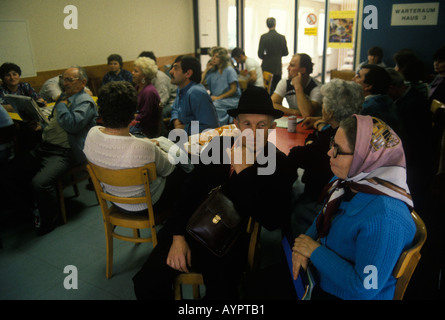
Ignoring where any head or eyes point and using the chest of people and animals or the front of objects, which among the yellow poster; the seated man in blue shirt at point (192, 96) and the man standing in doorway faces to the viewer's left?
the seated man in blue shirt

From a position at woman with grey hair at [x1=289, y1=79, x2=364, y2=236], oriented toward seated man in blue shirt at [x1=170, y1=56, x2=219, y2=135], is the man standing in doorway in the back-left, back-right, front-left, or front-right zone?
front-right

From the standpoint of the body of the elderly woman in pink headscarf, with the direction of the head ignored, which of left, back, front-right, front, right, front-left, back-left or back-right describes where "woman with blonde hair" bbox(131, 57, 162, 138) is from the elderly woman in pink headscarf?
front-right

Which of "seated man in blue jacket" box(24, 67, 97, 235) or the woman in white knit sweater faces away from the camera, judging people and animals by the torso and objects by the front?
the woman in white knit sweater

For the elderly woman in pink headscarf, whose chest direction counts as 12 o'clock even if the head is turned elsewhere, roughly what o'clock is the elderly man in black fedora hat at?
The elderly man in black fedora hat is roughly at 1 o'clock from the elderly woman in pink headscarf.

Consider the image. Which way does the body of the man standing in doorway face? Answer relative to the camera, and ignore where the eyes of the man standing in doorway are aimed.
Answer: away from the camera

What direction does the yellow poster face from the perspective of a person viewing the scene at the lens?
facing the viewer

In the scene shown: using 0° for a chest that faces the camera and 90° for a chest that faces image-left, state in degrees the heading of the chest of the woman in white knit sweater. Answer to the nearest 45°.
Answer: approximately 180°

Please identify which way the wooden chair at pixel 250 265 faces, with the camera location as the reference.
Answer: facing the viewer and to the left of the viewer

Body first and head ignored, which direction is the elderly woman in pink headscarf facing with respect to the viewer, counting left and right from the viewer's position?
facing to the left of the viewer

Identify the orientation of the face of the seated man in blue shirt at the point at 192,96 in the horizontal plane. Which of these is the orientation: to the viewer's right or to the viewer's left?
to the viewer's left

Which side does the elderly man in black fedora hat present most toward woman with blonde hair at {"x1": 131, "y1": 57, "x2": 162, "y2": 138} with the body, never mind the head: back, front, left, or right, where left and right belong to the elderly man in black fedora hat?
back
